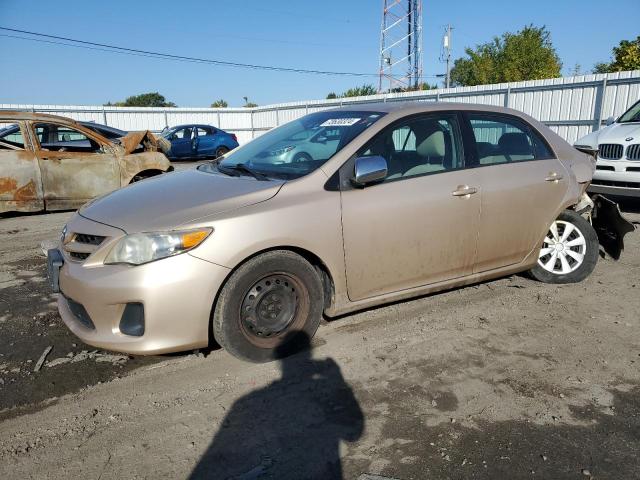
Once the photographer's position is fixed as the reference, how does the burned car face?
facing to the right of the viewer

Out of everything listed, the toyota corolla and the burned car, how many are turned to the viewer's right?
1

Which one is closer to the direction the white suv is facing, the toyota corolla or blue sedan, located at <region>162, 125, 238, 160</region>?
the toyota corolla

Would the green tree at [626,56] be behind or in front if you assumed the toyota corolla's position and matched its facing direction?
behind

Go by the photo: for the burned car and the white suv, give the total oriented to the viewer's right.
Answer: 1

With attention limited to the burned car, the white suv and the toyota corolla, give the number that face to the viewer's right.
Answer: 1

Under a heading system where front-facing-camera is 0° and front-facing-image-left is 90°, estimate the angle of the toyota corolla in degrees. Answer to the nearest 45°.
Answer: approximately 45°

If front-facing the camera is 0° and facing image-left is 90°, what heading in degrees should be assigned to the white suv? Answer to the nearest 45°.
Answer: approximately 45°

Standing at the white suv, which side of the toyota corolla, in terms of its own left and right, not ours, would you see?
back

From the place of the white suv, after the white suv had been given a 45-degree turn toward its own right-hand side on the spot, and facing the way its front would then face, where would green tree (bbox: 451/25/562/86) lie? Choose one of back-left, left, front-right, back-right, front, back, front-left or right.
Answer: right
